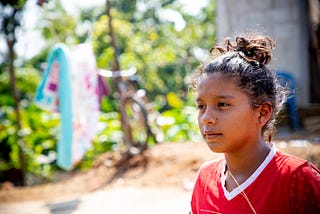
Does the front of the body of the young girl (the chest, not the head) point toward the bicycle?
no

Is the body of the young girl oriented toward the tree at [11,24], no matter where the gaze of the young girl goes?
no

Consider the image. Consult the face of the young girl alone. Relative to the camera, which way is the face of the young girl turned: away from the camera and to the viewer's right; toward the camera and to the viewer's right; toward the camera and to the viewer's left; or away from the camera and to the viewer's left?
toward the camera and to the viewer's left

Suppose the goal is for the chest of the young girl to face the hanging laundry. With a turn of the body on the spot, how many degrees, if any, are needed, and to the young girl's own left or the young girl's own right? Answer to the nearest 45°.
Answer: approximately 90° to the young girl's own right

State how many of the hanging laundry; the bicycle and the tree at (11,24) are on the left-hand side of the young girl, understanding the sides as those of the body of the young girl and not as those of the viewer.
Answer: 0

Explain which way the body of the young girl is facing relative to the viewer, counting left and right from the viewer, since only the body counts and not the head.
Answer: facing the viewer and to the left of the viewer
